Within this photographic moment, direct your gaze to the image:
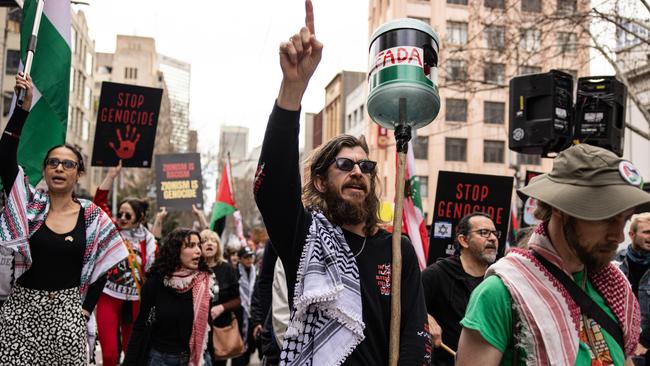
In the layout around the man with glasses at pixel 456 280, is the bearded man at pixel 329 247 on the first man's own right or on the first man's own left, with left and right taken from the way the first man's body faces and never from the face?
on the first man's own right

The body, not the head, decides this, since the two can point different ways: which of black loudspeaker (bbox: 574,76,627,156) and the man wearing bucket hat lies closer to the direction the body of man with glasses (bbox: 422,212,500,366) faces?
the man wearing bucket hat

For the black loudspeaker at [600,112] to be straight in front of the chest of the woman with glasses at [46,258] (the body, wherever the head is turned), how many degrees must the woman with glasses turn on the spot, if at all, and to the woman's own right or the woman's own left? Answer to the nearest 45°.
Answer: approximately 90° to the woman's own left

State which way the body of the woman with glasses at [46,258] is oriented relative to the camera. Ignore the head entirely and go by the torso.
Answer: toward the camera

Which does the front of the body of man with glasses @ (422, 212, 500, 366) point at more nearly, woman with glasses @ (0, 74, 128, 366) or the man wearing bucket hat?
the man wearing bucket hat

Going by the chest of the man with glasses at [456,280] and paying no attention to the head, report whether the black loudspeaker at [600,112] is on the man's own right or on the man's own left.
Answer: on the man's own left

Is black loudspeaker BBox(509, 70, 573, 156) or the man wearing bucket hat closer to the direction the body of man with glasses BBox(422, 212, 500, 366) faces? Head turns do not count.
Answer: the man wearing bucket hat

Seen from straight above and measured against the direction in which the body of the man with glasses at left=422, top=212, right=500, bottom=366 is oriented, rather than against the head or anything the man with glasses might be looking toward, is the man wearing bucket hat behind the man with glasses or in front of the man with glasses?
in front
